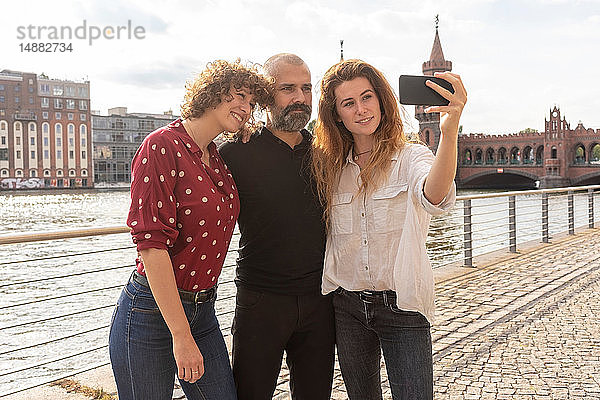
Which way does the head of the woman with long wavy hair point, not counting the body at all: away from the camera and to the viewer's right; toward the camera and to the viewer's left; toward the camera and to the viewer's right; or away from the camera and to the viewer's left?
toward the camera and to the viewer's right

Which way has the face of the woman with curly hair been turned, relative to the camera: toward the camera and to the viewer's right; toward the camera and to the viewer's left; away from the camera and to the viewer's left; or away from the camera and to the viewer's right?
toward the camera and to the viewer's right

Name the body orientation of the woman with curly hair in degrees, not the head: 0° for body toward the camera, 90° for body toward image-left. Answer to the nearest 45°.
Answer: approximately 315°

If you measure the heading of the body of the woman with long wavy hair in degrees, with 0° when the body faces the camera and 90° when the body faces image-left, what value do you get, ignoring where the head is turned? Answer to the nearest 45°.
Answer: approximately 0°

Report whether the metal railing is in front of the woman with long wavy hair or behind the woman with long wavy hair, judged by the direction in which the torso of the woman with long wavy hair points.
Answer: behind

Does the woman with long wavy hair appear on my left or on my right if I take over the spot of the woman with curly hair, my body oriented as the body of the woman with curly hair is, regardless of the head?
on my left

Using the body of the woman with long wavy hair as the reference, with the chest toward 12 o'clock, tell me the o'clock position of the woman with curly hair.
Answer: The woman with curly hair is roughly at 2 o'clock from the woman with long wavy hair.
